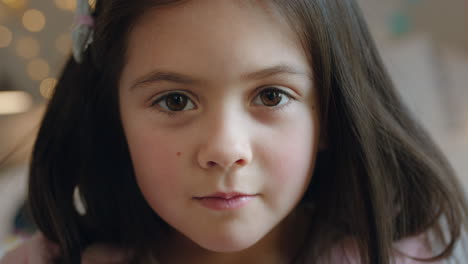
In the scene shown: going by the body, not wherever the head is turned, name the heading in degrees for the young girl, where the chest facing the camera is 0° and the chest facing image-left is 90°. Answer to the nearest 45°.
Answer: approximately 0°
